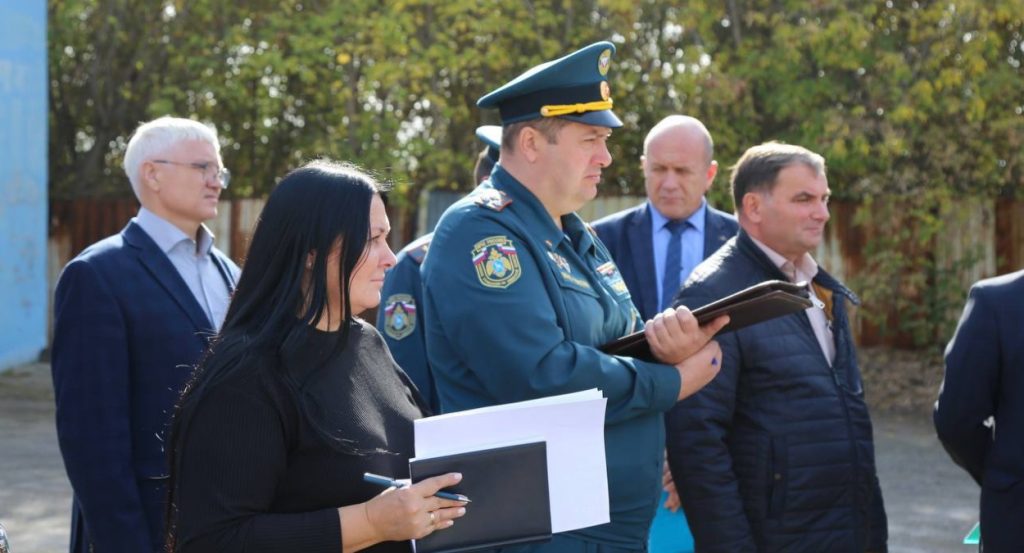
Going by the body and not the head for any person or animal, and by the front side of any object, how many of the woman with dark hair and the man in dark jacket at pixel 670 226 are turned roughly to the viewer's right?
1

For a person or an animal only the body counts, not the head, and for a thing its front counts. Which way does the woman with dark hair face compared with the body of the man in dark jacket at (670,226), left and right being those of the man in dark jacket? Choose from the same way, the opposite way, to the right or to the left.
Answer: to the left

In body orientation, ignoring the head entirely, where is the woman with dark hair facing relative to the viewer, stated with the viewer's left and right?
facing to the right of the viewer

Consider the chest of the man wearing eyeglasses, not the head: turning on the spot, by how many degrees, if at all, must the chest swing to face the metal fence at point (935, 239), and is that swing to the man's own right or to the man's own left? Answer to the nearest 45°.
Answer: approximately 90° to the man's own left

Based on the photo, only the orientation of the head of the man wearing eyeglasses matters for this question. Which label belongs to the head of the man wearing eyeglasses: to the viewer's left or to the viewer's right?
to the viewer's right

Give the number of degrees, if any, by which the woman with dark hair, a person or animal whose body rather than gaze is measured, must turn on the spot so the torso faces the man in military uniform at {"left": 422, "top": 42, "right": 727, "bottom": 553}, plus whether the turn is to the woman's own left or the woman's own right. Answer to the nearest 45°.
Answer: approximately 45° to the woman's own left

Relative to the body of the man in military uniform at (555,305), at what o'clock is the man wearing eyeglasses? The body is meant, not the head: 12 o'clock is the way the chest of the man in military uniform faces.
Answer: The man wearing eyeglasses is roughly at 5 o'clock from the man in military uniform.

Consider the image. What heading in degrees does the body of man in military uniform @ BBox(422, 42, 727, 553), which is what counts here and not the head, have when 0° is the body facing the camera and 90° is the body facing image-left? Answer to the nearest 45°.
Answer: approximately 315°

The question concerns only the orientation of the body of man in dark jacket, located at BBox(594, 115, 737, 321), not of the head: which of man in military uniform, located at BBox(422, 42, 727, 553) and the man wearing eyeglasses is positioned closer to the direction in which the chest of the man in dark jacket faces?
the man in military uniform
